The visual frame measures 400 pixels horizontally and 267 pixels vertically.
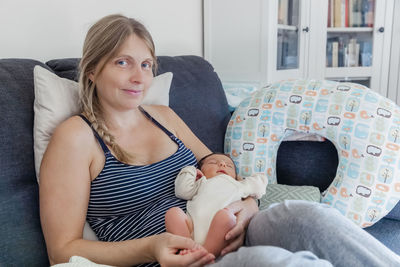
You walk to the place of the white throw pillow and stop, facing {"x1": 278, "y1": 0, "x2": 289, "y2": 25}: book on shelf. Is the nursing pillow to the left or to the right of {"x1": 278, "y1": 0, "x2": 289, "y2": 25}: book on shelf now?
right

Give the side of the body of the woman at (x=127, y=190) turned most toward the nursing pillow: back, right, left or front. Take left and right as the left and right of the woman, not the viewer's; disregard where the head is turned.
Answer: left

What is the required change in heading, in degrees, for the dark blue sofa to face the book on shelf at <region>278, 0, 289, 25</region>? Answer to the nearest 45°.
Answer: approximately 135° to its left

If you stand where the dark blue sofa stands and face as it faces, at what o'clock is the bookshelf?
The bookshelf is roughly at 7 o'clock from the dark blue sofa.

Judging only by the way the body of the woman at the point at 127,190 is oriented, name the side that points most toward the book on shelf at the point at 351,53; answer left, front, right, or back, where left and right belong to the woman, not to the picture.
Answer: left

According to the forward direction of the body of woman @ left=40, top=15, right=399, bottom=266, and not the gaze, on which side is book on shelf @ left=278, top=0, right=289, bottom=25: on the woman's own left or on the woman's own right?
on the woman's own left

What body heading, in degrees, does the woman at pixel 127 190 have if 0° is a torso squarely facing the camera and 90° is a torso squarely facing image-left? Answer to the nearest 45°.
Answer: approximately 315°
